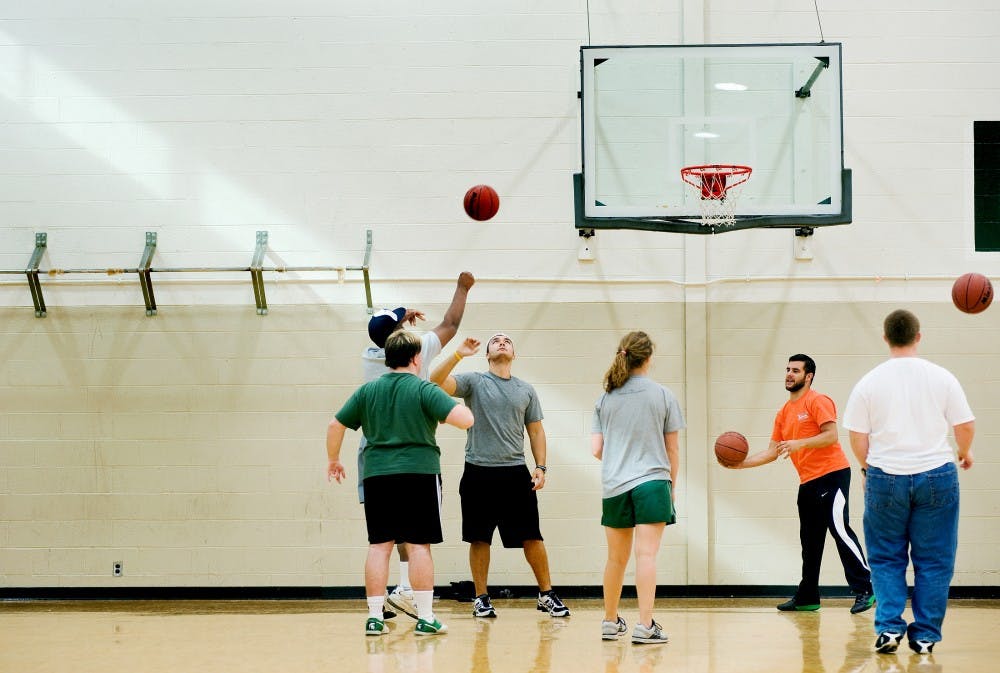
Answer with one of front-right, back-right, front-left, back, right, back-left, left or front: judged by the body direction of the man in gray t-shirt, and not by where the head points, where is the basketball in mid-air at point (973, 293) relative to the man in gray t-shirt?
left

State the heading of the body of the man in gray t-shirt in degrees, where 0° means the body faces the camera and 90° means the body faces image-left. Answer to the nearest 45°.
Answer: approximately 0°

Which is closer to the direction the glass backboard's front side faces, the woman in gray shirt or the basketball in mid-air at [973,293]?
the woman in gray shirt

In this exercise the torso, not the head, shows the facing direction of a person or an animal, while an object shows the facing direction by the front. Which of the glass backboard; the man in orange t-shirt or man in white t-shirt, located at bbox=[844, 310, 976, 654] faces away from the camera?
the man in white t-shirt

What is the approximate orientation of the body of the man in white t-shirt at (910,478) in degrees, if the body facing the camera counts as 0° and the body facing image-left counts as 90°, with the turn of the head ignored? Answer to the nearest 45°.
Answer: approximately 180°

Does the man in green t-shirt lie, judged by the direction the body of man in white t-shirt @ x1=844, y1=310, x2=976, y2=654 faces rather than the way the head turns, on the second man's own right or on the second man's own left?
on the second man's own left

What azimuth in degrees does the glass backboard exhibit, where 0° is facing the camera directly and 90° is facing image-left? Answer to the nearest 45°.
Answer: approximately 0°

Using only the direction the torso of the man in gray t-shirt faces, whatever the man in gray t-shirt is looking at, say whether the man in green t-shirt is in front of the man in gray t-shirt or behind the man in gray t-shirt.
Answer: in front
